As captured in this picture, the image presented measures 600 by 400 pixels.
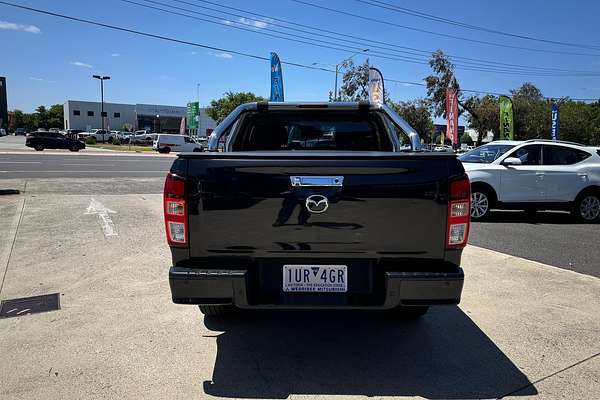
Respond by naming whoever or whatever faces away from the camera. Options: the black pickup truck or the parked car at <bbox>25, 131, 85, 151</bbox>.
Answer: the black pickup truck

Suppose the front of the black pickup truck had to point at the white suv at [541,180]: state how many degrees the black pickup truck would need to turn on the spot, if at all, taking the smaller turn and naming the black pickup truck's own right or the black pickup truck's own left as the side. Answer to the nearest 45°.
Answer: approximately 45° to the black pickup truck's own right

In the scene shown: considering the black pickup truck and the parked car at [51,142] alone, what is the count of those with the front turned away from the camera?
1

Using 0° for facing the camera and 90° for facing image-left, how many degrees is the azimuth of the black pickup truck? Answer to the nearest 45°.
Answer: approximately 180°
